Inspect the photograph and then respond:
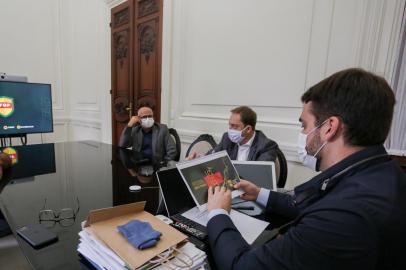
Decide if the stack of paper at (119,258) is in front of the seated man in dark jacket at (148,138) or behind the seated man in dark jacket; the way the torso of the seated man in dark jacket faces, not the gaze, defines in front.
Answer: in front

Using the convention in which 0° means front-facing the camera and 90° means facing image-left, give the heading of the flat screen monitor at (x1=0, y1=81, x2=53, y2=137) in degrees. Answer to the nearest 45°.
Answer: approximately 315°

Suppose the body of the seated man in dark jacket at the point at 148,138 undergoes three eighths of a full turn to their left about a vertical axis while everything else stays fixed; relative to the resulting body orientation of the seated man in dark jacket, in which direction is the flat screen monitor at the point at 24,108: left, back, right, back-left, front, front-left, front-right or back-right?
left

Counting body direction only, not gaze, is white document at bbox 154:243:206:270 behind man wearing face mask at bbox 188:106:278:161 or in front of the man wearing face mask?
in front

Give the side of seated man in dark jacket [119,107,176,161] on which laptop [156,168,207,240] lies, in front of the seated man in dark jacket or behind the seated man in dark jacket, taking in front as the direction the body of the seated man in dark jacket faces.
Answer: in front

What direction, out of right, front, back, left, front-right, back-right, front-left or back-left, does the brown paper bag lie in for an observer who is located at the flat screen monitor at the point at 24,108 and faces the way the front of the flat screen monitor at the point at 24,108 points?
front-right

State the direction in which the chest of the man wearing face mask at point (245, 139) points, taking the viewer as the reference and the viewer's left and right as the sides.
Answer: facing the viewer and to the left of the viewer

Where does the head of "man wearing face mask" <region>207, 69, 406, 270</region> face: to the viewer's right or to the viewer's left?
to the viewer's left
